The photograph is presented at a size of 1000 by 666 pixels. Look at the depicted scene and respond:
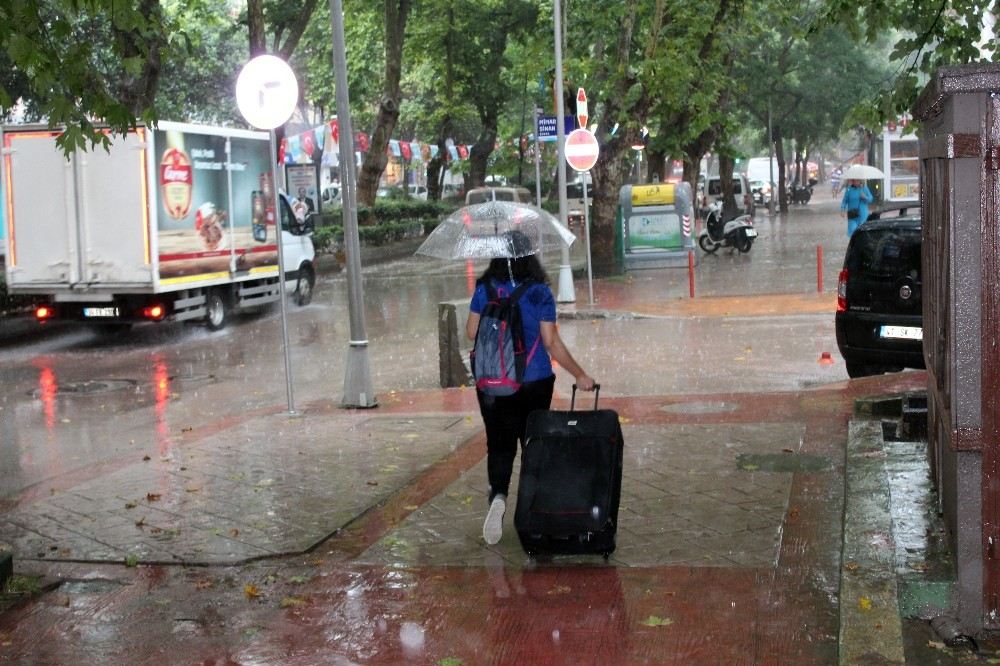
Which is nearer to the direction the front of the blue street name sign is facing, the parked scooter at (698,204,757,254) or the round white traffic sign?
the round white traffic sign

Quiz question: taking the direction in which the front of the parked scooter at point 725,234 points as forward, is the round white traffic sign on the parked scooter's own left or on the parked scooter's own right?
on the parked scooter's own left

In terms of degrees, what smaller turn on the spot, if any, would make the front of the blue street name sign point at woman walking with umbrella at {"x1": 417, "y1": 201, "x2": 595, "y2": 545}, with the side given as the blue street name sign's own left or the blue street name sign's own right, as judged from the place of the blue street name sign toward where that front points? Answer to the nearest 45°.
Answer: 0° — it already faces them

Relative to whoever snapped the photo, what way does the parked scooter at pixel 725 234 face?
facing away from the viewer and to the left of the viewer

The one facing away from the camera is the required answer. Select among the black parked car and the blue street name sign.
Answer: the black parked car

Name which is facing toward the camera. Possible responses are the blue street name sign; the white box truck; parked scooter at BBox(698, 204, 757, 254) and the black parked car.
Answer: the blue street name sign

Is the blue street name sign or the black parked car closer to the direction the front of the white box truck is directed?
the blue street name sign

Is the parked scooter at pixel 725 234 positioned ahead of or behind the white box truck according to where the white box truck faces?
ahead

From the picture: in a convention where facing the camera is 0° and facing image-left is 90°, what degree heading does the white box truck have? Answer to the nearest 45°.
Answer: approximately 225°

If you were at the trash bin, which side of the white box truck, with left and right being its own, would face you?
front

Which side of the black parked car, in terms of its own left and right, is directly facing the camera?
back

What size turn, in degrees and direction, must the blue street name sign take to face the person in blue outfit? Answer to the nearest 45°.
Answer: approximately 135° to its left

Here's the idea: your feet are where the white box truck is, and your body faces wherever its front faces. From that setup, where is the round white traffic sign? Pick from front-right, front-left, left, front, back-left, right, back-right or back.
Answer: back-right

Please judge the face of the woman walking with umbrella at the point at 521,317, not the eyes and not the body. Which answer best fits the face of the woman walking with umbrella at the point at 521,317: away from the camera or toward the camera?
away from the camera
